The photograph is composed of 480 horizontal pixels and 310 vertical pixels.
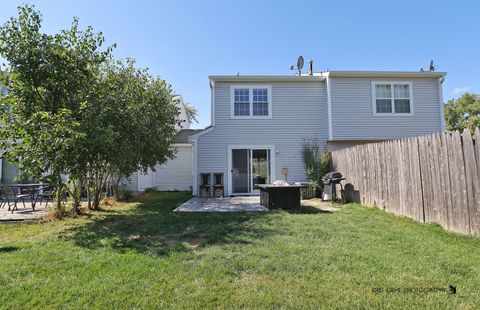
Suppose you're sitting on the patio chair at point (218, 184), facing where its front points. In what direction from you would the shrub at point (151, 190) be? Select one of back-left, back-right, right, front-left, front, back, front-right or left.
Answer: back-right

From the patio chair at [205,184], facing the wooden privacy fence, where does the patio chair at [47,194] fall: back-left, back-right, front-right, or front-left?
back-right

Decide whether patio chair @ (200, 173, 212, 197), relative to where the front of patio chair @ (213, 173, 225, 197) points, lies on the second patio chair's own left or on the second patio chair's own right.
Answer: on the second patio chair's own right

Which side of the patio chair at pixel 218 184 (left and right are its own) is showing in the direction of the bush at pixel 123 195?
right

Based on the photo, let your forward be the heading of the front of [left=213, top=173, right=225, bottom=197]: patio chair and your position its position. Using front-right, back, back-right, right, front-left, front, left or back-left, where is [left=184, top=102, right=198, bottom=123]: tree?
back

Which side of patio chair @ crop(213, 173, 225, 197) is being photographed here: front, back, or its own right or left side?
front

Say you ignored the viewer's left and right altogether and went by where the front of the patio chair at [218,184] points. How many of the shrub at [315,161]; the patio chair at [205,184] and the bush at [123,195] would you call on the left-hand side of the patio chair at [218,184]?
1
